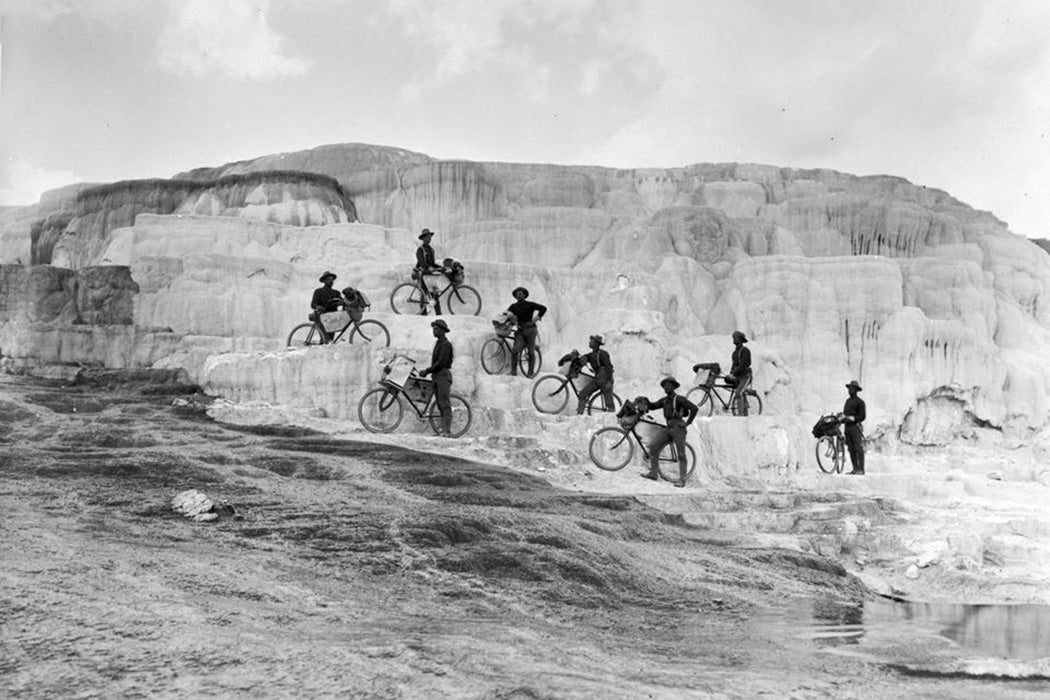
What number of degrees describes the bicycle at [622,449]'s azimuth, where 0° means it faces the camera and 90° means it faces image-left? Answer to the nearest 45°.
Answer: approximately 90°

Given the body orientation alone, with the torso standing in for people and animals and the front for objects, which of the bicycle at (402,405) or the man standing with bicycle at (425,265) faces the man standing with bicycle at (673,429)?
the man standing with bicycle at (425,265)

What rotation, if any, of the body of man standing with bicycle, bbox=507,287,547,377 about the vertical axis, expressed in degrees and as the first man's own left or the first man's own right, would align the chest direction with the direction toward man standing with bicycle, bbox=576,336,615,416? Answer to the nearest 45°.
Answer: approximately 45° to the first man's own left

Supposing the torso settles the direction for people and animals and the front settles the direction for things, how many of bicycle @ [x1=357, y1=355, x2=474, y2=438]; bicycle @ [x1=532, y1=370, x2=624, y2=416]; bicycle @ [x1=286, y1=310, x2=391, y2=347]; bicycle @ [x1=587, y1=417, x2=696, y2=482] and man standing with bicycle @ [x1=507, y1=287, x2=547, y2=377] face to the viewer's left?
3

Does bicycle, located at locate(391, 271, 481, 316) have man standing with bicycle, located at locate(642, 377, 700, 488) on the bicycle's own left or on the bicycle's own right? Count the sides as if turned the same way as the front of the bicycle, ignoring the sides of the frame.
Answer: on the bicycle's own right

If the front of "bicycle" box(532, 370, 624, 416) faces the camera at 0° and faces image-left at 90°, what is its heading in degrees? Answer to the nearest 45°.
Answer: approximately 90°

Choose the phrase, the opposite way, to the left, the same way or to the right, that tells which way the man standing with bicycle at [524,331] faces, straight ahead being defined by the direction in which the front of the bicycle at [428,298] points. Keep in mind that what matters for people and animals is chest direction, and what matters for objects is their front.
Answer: to the right

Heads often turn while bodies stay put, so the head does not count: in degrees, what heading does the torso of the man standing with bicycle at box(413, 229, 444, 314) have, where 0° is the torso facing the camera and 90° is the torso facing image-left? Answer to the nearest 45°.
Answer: approximately 315°

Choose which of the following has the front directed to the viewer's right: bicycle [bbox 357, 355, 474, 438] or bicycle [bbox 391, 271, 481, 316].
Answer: bicycle [bbox 391, 271, 481, 316]

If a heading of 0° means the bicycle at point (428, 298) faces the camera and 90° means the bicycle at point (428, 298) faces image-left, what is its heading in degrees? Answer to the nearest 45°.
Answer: approximately 270°

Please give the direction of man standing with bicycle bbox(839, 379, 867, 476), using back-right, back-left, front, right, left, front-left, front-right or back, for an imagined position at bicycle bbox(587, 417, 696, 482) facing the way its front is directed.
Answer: back-right

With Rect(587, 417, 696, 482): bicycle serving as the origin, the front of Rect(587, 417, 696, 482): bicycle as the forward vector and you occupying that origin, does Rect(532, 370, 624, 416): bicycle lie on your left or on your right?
on your right
